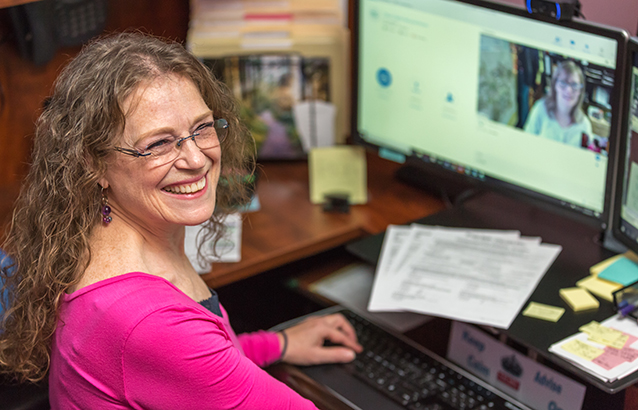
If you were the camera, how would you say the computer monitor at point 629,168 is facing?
facing the viewer and to the left of the viewer

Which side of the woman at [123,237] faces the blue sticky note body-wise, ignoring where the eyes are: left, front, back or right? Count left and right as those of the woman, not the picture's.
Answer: front

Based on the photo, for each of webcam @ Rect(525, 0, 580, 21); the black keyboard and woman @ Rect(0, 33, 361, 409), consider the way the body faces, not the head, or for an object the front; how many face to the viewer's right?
1

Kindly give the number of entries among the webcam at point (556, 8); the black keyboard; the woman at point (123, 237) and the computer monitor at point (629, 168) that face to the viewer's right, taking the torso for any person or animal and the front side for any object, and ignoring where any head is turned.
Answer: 1

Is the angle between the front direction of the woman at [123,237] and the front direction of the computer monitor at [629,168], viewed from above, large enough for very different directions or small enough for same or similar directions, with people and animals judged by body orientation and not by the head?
very different directions

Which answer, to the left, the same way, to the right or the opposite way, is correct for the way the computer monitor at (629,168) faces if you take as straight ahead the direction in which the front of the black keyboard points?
the same way

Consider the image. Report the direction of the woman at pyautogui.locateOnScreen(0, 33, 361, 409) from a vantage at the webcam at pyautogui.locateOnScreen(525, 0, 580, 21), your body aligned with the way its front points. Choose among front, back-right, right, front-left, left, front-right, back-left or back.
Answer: front

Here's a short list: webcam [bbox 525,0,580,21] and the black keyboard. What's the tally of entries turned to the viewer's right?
0

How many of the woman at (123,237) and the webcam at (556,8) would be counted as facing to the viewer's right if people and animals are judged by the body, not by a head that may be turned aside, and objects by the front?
1

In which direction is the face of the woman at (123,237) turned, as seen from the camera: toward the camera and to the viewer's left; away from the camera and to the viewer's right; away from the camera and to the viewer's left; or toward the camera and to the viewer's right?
toward the camera and to the viewer's right
